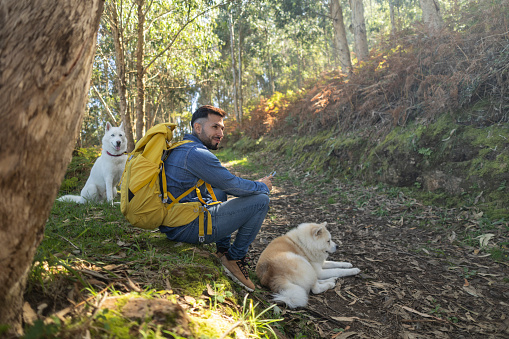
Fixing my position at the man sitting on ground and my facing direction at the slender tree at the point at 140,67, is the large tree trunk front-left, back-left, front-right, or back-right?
back-left

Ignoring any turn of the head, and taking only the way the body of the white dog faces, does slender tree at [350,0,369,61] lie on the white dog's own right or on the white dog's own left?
on the white dog's own left

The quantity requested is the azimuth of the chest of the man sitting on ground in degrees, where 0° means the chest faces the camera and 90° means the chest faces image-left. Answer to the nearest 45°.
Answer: approximately 270°

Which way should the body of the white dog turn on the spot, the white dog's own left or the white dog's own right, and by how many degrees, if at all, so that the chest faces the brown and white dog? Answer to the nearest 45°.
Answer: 0° — it already faces it

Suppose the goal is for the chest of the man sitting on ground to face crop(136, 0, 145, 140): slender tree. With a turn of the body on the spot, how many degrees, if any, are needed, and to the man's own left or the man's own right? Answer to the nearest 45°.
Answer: approximately 90° to the man's own left

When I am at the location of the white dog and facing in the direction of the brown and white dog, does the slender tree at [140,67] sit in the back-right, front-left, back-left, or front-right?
back-left
